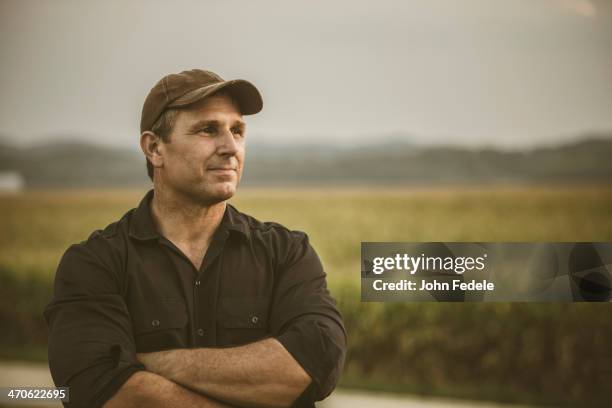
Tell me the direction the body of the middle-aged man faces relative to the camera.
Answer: toward the camera

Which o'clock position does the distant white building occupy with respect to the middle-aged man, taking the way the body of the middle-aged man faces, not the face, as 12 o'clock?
The distant white building is roughly at 5 o'clock from the middle-aged man.

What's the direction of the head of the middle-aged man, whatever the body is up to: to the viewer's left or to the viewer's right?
to the viewer's right
